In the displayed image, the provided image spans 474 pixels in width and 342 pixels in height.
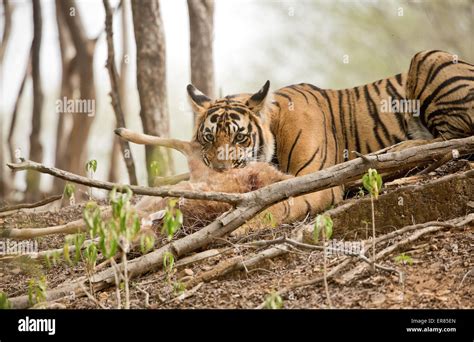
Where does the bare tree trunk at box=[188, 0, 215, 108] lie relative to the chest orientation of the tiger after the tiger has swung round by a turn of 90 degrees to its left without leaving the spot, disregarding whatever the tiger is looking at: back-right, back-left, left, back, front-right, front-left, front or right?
back-right

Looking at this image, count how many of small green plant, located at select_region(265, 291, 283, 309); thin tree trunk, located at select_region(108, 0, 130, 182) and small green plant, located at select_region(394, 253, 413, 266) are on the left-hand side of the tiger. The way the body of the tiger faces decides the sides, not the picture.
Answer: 2

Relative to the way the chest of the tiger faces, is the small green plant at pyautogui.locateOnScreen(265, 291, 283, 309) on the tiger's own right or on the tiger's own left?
on the tiger's own left

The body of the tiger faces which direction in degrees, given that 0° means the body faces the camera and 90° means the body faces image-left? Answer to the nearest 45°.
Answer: approximately 90°

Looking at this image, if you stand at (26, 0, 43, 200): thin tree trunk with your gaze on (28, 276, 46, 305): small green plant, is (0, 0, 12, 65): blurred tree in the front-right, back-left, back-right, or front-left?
back-right

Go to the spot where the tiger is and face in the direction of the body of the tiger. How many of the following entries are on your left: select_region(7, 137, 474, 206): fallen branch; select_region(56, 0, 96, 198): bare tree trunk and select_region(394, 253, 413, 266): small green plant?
2

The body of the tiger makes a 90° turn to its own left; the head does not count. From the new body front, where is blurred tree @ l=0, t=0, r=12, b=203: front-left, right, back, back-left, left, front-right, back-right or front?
back-right

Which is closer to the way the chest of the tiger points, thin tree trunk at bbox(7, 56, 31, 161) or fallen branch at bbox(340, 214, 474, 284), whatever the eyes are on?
the thin tree trunk

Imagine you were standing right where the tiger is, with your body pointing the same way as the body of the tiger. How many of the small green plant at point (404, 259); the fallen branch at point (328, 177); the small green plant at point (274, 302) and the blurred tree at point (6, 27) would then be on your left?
3

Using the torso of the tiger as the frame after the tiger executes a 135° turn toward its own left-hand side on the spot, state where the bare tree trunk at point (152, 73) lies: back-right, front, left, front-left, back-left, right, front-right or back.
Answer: back

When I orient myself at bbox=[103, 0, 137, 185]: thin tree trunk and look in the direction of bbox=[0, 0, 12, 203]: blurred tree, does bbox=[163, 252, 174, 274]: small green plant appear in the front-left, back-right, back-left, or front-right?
back-left

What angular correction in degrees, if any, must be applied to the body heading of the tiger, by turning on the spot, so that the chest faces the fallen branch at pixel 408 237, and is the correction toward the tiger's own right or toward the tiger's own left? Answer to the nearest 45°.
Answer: approximately 90° to the tiger's own left

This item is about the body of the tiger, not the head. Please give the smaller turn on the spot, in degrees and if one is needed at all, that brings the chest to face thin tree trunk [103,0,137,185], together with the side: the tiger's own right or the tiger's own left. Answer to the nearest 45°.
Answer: approximately 45° to the tiger's own right

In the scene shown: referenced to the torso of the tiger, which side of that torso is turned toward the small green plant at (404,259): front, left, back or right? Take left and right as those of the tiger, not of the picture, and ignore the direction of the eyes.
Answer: left

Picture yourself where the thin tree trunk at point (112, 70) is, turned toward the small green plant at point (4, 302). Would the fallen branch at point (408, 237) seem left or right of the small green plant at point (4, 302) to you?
left

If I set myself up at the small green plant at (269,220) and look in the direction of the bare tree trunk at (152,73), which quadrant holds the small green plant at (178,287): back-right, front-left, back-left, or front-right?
back-left
